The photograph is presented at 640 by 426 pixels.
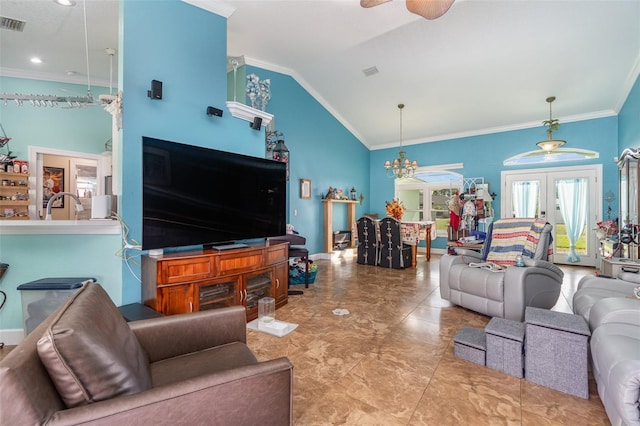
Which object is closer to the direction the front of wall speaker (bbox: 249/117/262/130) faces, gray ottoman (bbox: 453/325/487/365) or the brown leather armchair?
the gray ottoman

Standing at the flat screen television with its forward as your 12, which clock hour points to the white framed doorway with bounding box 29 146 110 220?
The white framed doorway is roughly at 6 o'clock from the flat screen television.

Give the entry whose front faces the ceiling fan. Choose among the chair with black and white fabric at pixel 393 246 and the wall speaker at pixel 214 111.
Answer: the wall speaker

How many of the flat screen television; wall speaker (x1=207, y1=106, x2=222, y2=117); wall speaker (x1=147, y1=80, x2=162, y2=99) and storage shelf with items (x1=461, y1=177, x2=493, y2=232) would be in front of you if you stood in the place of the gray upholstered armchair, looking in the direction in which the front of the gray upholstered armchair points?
3

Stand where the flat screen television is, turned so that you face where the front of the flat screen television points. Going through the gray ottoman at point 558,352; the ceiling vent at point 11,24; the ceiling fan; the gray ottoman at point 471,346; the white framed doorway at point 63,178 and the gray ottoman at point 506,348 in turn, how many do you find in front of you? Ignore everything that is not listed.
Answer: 4

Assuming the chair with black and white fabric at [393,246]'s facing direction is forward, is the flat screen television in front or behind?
behind

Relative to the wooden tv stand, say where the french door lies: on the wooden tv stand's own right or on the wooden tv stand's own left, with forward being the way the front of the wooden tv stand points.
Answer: on the wooden tv stand's own left

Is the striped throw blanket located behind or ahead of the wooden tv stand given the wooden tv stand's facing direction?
ahead

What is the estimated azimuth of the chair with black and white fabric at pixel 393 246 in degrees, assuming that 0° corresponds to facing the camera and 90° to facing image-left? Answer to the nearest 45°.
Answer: approximately 225°

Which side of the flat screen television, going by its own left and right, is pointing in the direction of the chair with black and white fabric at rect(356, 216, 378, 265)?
left

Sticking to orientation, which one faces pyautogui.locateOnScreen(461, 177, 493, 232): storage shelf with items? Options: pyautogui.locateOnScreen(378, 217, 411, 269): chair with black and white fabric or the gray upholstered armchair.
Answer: the chair with black and white fabric

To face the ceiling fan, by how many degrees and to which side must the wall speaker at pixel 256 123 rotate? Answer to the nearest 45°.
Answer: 0° — it already faces it

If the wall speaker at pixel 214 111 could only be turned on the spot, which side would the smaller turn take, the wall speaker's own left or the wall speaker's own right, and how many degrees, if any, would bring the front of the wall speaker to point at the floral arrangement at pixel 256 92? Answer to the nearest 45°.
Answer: approximately 90° to the wall speaker's own left

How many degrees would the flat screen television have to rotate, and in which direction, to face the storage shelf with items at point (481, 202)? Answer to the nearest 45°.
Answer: approximately 45° to its left
